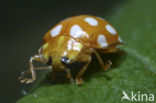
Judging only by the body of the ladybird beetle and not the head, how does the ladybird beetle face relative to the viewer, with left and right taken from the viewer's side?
facing the viewer and to the left of the viewer
